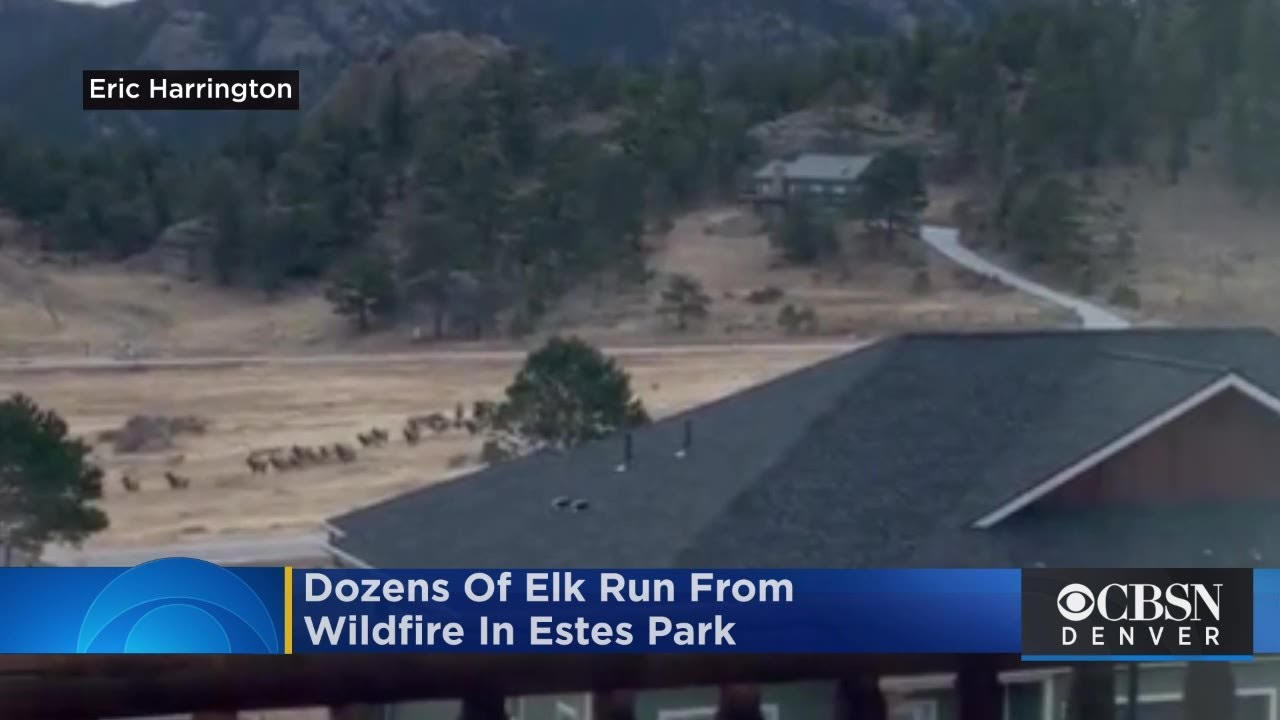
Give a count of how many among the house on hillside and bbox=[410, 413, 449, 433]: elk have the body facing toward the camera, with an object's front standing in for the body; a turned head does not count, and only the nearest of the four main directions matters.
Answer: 1

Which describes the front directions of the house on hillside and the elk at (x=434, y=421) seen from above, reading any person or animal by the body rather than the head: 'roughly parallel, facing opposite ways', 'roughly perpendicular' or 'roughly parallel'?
roughly perpendicular

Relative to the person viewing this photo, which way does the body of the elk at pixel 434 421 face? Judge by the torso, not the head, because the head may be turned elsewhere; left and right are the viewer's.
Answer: facing to the left of the viewer

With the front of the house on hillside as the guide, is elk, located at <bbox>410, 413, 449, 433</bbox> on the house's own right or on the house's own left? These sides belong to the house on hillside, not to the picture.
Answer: on the house's own right

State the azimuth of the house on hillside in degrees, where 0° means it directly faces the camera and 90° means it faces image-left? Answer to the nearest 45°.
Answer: approximately 0°

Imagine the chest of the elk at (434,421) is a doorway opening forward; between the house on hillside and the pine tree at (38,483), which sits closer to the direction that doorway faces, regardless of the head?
the pine tree
